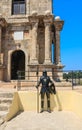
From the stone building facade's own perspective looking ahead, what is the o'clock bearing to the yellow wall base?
The yellow wall base is roughly at 12 o'clock from the stone building facade.

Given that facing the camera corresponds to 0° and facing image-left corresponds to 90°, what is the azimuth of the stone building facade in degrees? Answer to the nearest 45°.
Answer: approximately 0°
